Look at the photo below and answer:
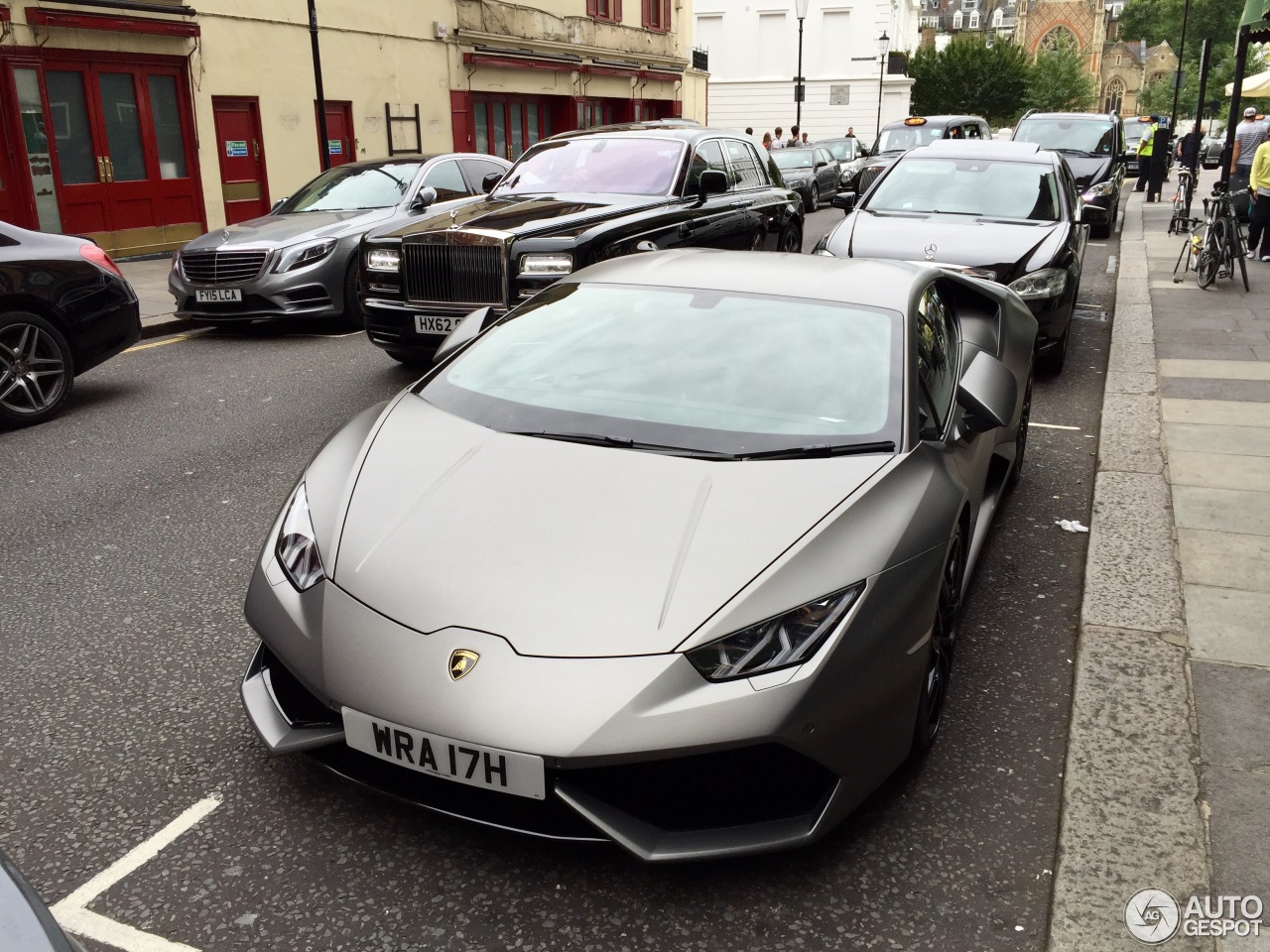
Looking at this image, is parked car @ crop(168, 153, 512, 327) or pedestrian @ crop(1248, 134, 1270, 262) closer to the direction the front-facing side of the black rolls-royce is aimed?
the parked car

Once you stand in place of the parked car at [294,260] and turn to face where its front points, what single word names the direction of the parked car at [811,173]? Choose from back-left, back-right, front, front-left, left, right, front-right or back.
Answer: back

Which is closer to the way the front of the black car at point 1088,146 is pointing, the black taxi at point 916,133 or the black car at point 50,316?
the black car

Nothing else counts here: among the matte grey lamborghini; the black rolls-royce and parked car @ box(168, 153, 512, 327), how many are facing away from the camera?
0

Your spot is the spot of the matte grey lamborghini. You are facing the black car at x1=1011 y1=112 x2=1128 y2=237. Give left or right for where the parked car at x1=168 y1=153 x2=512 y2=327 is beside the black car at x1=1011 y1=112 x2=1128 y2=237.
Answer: left

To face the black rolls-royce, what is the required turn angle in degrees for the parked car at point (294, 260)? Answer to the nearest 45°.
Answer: approximately 90° to its left

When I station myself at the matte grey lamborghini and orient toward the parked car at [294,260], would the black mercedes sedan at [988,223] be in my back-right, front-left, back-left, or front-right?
front-right

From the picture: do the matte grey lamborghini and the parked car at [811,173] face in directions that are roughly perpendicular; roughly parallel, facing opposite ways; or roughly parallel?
roughly parallel

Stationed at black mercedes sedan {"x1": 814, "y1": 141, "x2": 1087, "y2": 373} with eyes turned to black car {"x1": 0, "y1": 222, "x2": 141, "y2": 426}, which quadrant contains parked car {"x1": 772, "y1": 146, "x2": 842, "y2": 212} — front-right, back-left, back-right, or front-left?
back-right

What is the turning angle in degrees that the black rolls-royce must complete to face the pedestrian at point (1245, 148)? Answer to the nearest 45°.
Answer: approximately 180°

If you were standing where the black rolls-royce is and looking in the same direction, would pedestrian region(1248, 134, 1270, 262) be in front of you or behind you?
behind

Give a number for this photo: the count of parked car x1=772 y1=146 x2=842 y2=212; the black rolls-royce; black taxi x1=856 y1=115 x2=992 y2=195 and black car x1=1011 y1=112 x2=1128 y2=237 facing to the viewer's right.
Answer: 0

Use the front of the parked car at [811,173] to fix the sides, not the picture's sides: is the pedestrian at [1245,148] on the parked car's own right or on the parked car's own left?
on the parked car's own left

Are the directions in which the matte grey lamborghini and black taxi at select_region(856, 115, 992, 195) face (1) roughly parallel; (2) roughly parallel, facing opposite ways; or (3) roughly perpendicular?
roughly parallel

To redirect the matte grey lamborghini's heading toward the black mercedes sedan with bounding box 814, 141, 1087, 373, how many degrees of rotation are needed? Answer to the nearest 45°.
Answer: approximately 180°

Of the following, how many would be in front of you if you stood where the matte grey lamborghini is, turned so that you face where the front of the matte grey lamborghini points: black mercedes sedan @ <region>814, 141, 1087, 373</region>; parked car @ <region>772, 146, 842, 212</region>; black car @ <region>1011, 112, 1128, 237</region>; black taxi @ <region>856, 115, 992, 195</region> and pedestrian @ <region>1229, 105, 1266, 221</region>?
0

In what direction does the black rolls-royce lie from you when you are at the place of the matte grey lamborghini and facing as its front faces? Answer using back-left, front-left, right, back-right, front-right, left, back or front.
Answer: back-right

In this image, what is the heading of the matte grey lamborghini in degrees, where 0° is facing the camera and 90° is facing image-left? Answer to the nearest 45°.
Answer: approximately 45°

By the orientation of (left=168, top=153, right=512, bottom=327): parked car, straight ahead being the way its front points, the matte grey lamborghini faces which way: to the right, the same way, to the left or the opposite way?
the same way

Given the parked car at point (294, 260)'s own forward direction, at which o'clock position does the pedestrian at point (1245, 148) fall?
The pedestrian is roughly at 7 o'clock from the parked car.

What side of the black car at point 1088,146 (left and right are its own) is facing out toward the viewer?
front
